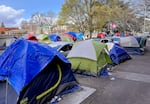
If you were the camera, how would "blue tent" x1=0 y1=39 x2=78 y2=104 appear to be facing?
facing the viewer and to the right of the viewer

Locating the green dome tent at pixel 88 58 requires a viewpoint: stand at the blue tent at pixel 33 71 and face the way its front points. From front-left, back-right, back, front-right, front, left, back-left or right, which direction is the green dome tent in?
left

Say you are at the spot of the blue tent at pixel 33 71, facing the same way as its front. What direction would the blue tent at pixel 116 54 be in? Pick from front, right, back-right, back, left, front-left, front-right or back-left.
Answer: left

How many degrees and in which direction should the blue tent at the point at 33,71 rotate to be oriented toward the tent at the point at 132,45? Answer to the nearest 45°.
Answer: approximately 90° to its left
